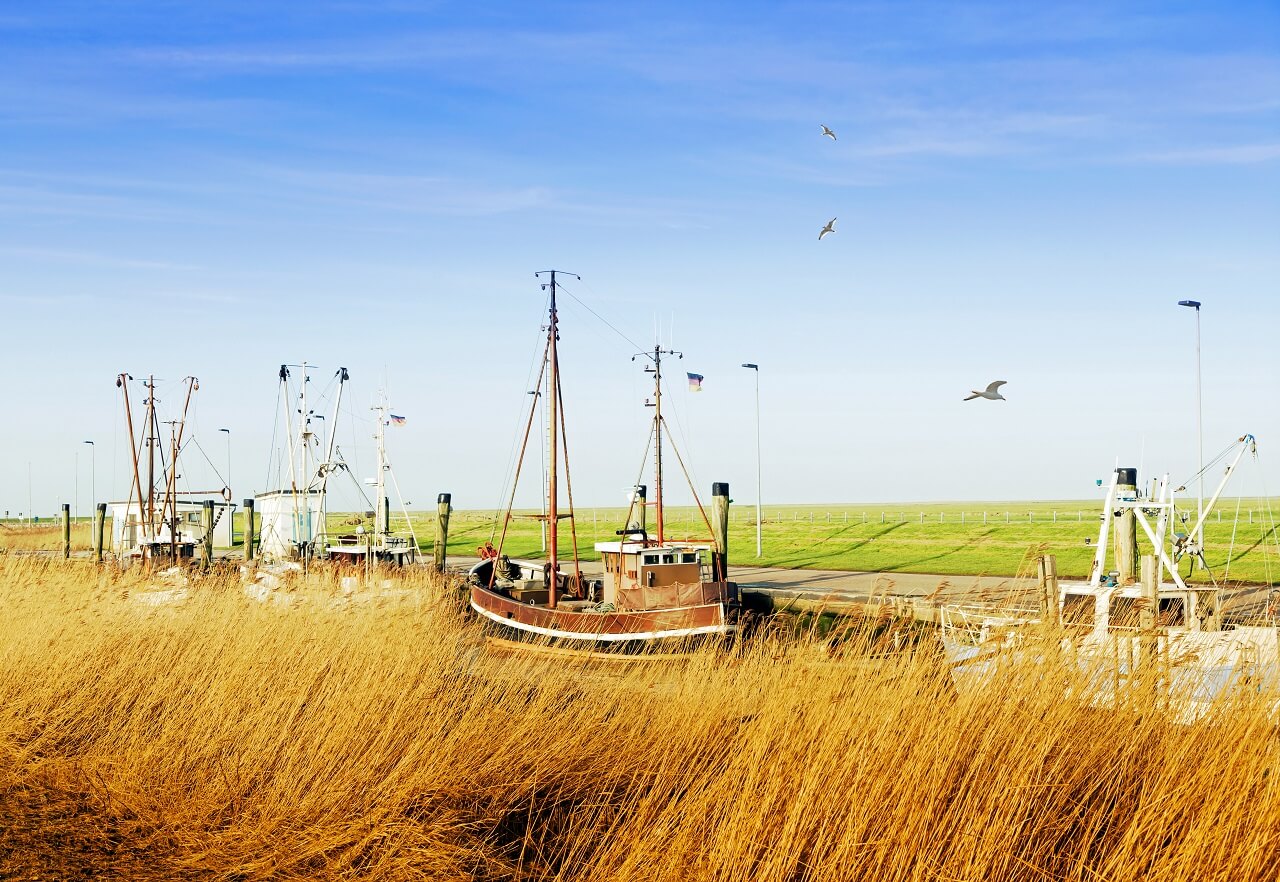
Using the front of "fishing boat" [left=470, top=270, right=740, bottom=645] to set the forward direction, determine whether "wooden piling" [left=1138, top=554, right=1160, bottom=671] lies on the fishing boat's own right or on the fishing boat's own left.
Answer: on the fishing boat's own left

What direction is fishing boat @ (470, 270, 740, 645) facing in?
to the viewer's left

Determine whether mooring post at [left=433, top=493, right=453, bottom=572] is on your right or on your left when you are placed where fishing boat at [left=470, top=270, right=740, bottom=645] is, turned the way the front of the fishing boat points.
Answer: on your right

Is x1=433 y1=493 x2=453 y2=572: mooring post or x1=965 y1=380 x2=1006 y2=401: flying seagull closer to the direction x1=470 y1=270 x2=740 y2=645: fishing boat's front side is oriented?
the mooring post

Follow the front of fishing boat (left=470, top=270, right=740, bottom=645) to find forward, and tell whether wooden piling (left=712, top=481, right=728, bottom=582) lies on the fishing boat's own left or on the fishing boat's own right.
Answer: on the fishing boat's own right
